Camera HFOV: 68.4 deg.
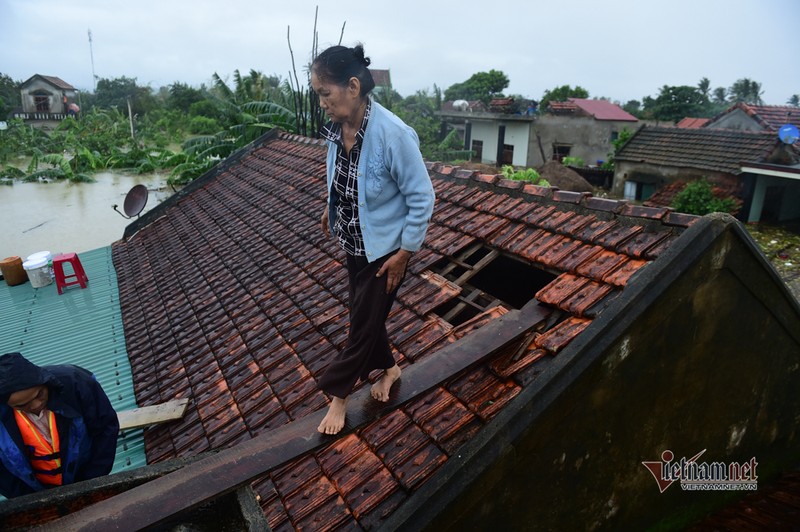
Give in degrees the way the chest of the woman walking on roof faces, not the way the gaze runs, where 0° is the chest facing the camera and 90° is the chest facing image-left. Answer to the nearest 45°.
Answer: approximately 45°

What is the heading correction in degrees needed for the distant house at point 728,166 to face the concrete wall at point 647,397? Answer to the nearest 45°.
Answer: approximately 45° to its left

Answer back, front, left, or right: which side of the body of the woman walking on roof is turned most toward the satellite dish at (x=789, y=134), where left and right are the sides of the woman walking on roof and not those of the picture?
back

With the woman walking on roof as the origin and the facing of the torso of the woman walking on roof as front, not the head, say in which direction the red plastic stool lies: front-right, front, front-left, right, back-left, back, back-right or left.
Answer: right

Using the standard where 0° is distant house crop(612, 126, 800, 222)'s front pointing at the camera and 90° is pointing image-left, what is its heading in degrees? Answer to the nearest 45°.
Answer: approximately 45°

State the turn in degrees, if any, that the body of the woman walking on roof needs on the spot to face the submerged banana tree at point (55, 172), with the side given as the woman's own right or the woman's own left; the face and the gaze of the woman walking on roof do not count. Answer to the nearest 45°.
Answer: approximately 90° to the woman's own right

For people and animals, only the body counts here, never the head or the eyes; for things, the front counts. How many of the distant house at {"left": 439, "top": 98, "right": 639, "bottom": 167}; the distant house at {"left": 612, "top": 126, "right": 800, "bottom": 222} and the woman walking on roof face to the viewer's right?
0

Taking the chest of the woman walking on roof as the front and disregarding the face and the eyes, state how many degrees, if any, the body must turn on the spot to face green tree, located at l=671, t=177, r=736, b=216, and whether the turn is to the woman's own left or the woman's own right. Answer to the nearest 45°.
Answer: approximately 180°

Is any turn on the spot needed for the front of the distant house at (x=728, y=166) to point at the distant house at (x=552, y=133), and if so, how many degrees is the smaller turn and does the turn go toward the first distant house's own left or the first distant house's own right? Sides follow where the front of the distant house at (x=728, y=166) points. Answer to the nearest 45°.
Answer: approximately 90° to the first distant house's own right

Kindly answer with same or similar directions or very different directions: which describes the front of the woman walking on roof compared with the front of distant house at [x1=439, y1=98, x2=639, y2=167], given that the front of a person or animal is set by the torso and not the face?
same or similar directions

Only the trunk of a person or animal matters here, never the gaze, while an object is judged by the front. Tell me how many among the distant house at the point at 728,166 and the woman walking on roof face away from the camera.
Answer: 0

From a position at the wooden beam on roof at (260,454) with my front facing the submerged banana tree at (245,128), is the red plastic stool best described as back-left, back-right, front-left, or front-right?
front-left

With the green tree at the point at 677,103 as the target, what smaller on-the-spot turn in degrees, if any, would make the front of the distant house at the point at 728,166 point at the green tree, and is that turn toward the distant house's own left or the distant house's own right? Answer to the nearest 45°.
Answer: approximately 135° to the distant house's own right

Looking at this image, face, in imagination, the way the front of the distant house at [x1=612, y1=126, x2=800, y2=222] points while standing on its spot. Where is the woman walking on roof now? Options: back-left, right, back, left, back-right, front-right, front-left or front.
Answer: front-left

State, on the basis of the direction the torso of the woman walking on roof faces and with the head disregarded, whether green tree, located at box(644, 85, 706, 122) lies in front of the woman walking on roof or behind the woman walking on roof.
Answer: behind

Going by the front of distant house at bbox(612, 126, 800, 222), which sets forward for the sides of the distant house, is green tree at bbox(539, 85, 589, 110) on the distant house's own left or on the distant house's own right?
on the distant house's own right

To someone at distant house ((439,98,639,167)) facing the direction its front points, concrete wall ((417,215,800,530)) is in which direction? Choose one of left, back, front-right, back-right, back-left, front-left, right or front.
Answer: front-left

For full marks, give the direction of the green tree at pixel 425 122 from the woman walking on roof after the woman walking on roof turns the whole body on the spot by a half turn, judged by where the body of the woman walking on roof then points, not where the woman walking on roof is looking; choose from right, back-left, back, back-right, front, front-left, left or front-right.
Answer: front-left
